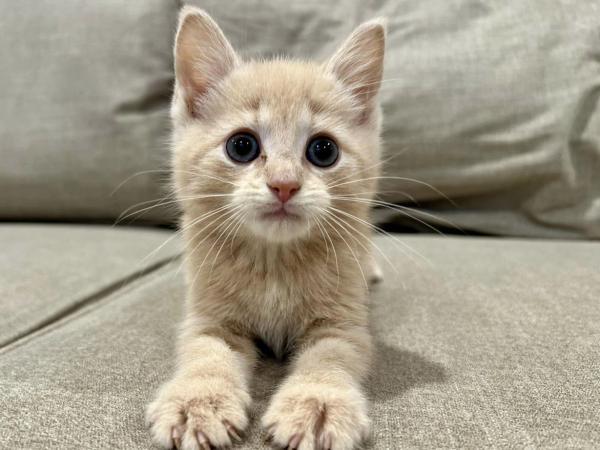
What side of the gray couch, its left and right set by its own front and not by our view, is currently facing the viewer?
front

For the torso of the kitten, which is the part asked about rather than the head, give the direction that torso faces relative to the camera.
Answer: toward the camera
